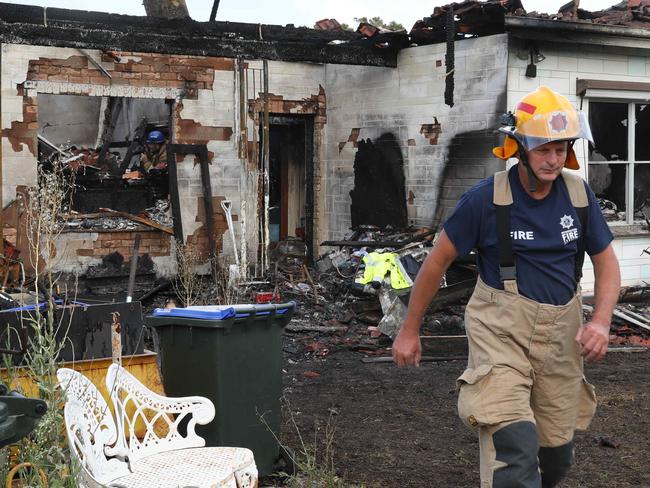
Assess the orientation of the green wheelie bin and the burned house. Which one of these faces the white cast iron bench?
the burned house

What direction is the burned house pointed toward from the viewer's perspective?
toward the camera

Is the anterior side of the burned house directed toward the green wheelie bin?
yes

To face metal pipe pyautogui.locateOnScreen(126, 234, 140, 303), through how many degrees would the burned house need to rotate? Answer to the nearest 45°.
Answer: approximately 90° to its right

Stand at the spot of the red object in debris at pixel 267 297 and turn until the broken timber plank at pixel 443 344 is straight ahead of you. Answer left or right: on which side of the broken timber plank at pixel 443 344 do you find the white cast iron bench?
right

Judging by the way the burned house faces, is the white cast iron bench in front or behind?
in front

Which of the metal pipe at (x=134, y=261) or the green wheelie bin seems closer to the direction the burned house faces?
the green wheelie bin

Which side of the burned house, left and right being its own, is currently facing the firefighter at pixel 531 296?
front

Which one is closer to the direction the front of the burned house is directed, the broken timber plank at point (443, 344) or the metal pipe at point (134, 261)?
the broken timber plank
